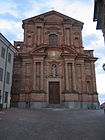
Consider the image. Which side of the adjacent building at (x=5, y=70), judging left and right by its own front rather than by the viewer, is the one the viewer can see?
right

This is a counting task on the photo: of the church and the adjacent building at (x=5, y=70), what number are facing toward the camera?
1

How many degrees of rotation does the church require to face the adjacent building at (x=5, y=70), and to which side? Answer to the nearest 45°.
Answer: approximately 45° to its right

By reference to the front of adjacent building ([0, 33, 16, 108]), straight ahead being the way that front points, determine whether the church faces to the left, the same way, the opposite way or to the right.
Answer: to the right

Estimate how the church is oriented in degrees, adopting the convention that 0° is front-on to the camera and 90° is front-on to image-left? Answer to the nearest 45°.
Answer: approximately 0°
